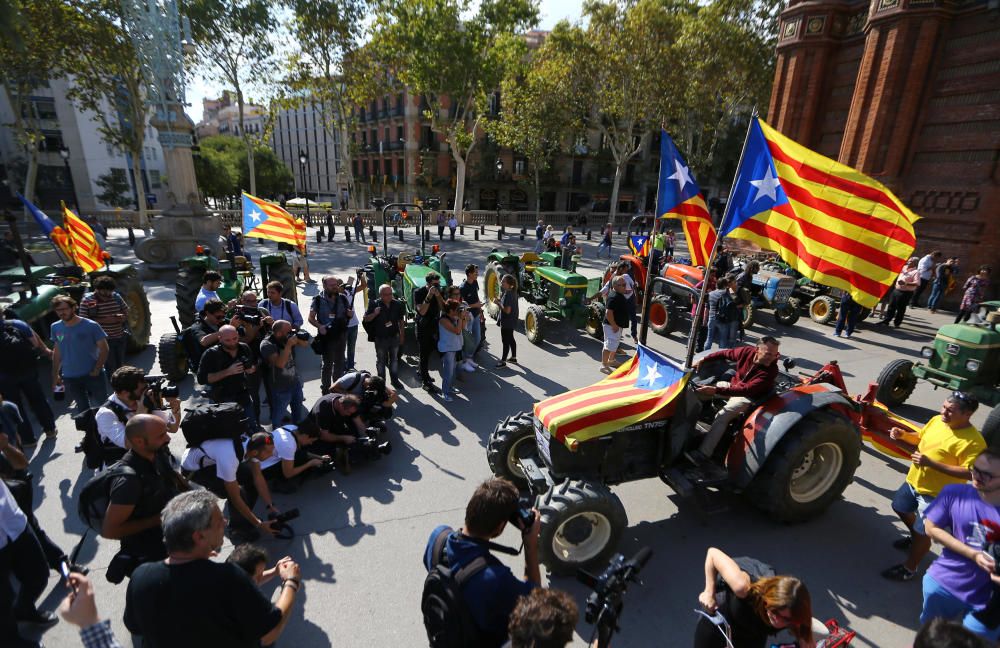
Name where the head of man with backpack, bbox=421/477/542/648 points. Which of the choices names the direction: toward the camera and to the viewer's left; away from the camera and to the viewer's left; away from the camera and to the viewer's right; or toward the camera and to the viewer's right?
away from the camera and to the viewer's right

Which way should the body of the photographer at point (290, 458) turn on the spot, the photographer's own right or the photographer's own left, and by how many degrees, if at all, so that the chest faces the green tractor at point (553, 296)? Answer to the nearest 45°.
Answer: approximately 45° to the photographer's own left

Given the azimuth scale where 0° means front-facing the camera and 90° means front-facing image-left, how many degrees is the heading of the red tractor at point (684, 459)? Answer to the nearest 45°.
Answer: approximately 45°

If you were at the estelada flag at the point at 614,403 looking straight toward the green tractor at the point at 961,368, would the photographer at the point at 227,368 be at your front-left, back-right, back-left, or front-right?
back-left

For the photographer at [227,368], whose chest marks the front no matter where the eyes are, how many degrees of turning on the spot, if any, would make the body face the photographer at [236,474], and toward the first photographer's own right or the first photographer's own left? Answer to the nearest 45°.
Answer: approximately 45° to the first photographer's own right

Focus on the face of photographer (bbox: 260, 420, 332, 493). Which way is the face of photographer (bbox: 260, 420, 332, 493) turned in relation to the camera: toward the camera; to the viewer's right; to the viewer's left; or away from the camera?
to the viewer's right

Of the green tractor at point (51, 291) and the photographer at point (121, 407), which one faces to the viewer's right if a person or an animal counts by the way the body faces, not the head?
the photographer

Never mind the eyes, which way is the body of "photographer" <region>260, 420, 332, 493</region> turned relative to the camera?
to the viewer's right

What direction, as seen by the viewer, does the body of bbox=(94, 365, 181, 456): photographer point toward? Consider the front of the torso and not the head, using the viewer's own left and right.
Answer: facing to the right of the viewer

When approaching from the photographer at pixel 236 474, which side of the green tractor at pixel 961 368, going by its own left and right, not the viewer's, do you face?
front

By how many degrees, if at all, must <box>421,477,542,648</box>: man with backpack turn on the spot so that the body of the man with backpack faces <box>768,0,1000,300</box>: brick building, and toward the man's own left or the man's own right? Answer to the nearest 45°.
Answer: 0° — they already face it

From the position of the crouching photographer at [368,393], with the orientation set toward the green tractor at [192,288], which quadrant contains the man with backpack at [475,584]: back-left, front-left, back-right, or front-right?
back-left

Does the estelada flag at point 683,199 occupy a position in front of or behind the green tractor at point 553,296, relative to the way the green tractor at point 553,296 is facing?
in front

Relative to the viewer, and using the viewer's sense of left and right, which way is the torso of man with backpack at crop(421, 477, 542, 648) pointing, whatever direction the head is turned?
facing away from the viewer and to the right of the viewer

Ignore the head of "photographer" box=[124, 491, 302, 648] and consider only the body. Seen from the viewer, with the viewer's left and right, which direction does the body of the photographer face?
facing away from the viewer and to the right of the viewer

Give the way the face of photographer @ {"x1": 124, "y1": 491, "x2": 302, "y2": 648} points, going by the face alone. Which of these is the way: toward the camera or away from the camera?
away from the camera

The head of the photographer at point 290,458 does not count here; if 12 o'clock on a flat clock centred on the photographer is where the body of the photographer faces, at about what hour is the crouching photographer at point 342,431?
The crouching photographer is roughly at 11 o'clock from the photographer.
